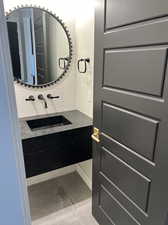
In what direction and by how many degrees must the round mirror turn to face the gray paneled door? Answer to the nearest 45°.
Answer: approximately 45° to its left

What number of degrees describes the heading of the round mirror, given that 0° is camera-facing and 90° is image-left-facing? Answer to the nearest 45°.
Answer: approximately 0°
